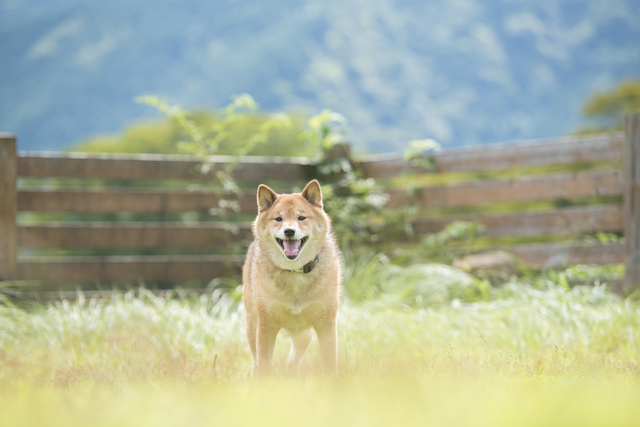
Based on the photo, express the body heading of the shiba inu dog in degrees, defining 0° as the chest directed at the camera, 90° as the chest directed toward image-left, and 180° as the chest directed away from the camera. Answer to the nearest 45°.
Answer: approximately 0°
